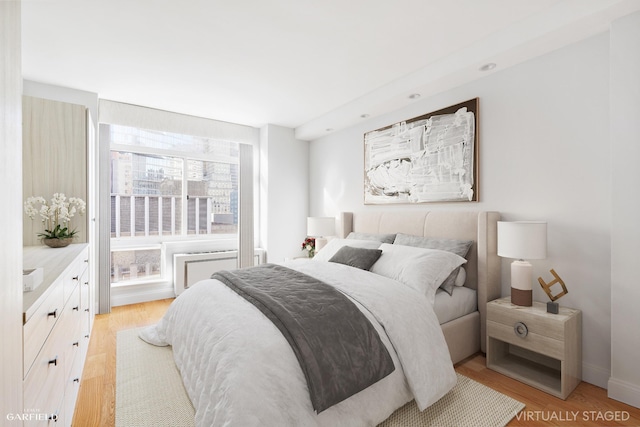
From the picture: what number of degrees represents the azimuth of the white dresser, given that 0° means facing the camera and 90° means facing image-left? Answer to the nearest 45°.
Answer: approximately 270°

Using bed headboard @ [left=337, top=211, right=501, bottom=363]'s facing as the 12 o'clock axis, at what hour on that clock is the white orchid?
The white orchid is roughly at 1 o'clock from the bed headboard.

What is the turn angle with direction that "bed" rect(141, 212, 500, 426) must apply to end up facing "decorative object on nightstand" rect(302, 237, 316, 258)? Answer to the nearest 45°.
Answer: approximately 135° to its right

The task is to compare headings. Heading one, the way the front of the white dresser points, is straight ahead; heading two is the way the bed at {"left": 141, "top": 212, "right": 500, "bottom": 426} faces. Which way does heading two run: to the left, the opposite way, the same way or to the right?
the opposite way

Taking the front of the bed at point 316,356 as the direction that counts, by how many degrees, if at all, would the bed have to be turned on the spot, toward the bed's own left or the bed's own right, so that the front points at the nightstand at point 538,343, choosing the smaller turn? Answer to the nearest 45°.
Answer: approximately 135° to the bed's own left

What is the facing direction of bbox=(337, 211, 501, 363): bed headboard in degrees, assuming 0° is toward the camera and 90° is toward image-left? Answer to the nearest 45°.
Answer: approximately 45°

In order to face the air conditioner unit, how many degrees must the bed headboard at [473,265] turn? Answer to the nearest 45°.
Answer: approximately 45° to its right

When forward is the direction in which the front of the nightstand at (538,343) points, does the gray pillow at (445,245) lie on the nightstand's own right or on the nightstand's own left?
on the nightstand's own right

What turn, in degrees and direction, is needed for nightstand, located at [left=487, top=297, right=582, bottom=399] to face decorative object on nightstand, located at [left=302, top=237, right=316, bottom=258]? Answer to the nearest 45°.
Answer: approximately 45° to its right
